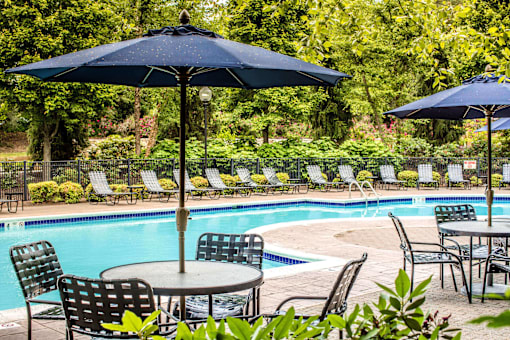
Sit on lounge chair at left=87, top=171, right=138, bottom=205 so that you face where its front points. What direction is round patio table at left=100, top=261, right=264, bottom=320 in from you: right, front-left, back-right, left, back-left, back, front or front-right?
front-right

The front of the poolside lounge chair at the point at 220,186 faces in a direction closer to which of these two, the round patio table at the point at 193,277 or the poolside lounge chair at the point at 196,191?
the round patio table

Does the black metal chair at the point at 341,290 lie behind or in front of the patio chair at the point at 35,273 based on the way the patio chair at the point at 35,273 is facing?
in front

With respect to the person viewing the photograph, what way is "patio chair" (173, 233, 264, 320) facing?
facing the viewer and to the left of the viewer

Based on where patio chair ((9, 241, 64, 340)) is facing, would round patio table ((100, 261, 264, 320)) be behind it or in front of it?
in front

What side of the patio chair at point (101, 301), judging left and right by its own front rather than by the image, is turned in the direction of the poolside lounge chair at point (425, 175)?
front

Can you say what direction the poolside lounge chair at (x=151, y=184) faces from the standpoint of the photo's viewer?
facing the viewer and to the right of the viewer

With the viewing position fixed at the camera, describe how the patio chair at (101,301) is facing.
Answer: facing away from the viewer and to the right of the viewer

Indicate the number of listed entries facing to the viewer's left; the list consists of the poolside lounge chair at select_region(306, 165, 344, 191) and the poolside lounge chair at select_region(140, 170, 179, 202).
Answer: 0

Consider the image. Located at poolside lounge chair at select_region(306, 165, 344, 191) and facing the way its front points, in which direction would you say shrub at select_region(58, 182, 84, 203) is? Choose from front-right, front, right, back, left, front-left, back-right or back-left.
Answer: right

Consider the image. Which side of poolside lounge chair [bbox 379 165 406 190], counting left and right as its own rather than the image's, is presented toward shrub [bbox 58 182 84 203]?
right

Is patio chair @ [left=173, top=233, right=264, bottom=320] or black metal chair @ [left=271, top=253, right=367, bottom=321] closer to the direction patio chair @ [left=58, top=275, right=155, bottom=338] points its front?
the patio chair

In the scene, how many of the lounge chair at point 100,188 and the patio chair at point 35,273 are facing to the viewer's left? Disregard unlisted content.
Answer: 0

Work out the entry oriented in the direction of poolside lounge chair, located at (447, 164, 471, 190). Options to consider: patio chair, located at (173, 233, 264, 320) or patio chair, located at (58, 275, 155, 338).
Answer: patio chair, located at (58, 275, 155, 338)

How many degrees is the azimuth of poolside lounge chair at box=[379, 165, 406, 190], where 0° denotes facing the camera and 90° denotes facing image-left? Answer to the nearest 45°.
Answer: approximately 315°

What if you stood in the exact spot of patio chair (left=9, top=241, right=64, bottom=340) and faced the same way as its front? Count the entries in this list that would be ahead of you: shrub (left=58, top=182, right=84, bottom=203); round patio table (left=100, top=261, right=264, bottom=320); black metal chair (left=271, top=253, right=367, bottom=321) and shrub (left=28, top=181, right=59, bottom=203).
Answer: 2

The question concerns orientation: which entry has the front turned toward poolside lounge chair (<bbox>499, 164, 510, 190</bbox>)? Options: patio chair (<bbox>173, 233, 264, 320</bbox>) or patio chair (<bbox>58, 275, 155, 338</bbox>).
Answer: patio chair (<bbox>58, 275, 155, 338</bbox>)

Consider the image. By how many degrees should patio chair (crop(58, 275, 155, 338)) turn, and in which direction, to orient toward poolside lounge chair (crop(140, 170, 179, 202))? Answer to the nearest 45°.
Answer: approximately 45° to its left
